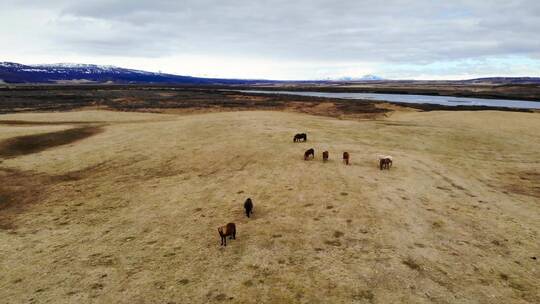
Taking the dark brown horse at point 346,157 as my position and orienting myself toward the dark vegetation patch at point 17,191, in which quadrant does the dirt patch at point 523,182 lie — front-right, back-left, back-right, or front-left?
back-left
